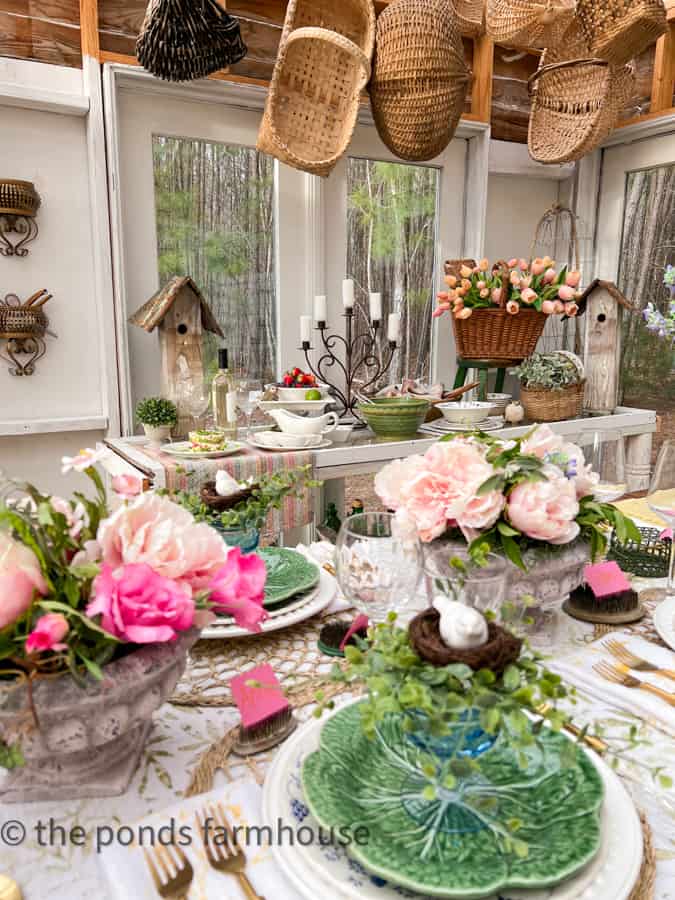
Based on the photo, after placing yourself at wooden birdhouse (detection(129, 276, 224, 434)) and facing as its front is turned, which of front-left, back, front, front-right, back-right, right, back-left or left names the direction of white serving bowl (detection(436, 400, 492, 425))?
left

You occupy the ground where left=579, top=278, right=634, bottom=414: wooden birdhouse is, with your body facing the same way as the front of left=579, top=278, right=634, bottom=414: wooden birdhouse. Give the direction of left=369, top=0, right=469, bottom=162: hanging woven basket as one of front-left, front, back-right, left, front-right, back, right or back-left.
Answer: front-right

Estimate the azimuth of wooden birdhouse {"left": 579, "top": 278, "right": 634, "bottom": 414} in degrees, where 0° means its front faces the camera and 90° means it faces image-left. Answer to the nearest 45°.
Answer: approximately 0°

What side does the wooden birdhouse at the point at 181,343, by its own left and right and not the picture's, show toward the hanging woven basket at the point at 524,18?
left

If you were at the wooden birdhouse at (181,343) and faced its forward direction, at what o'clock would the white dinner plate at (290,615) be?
The white dinner plate is roughly at 12 o'clock from the wooden birdhouse.

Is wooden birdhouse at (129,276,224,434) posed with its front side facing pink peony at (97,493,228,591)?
yes

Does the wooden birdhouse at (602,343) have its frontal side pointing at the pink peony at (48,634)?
yes

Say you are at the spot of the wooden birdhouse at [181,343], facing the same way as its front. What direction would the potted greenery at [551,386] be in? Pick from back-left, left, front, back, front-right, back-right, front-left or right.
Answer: left

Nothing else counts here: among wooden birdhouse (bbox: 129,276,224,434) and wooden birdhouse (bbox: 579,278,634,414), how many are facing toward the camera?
2

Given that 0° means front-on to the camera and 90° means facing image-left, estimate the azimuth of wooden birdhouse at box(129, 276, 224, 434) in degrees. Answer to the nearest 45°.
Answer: approximately 0°

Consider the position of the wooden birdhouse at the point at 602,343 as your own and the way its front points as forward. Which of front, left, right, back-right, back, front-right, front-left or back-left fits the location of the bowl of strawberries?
front-right

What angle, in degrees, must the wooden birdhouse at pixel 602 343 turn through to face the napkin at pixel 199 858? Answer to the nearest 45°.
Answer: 0° — it already faces it
